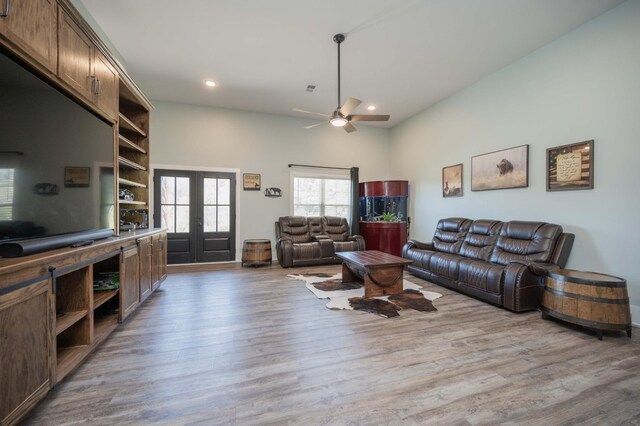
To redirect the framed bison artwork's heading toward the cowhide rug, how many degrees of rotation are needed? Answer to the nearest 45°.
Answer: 0° — it already faces it

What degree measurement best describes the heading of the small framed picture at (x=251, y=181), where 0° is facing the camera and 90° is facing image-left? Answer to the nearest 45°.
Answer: approximately 0°

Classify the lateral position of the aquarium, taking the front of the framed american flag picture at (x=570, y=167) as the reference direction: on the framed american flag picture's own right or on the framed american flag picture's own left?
on the framed american flag picture's own right

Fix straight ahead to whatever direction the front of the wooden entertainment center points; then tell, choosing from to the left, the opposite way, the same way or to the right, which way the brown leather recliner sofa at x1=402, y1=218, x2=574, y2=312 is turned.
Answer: the opposite way

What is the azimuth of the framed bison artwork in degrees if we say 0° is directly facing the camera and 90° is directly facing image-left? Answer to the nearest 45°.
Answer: approximately 45°

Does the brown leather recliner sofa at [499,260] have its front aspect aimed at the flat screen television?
yes
